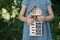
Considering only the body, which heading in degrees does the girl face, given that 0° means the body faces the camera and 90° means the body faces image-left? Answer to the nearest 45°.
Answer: approximately 0°
